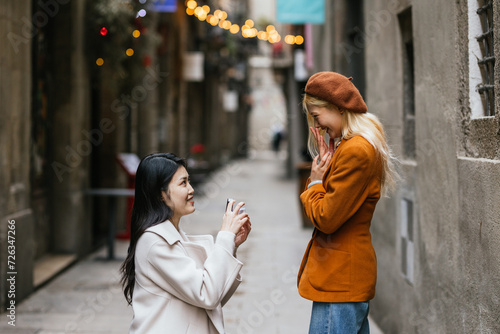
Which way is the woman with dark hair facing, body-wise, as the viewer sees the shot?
to the viewer's right

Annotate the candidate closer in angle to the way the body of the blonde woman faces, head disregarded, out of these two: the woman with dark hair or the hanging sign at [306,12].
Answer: the woman with dark hair

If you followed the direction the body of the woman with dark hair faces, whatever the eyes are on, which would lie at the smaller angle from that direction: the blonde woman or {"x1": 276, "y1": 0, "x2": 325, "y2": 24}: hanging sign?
the blonde woman

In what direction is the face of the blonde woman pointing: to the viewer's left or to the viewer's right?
to the viewer's left

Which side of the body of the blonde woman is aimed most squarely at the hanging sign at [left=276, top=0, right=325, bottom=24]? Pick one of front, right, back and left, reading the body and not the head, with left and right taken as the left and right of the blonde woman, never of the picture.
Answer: right

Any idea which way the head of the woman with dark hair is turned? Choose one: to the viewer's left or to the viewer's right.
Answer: to the viewer's right

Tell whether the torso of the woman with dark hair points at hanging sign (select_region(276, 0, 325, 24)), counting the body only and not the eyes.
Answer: no

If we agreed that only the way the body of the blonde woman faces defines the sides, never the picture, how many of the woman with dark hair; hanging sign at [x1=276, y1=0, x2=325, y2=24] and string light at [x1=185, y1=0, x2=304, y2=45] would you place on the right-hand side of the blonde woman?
2

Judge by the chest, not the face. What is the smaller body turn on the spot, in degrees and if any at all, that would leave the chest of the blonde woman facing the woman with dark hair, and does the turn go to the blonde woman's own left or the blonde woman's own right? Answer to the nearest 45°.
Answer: approximately 45° to the blonde woman's own left

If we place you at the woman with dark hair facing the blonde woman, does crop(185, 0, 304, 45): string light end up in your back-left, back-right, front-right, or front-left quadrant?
front-left

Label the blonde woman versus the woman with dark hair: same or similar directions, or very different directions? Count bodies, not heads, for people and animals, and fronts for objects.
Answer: very different directions

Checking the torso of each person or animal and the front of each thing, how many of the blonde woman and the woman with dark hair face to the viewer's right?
1

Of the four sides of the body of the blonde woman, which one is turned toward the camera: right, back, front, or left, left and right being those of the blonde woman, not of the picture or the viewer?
left

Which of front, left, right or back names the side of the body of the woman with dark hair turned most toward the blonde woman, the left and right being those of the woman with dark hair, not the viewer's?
front

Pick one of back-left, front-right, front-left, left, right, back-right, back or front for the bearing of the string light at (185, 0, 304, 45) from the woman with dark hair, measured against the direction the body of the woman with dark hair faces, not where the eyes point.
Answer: left
